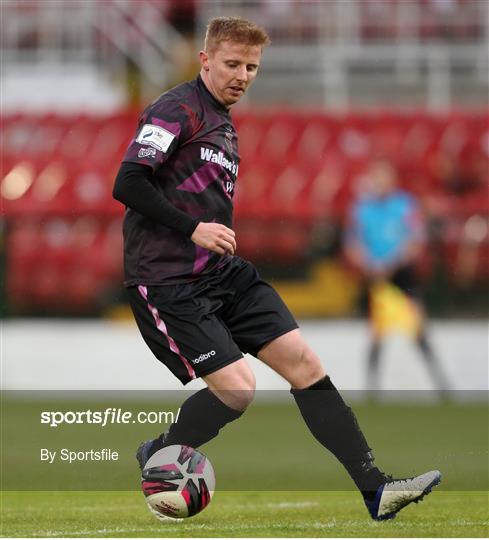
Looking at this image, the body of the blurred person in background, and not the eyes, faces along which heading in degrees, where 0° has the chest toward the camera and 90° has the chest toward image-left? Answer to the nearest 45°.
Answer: approximately 0°

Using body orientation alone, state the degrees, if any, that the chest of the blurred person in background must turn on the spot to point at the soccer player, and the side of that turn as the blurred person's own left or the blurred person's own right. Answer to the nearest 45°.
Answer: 0° — they already face them

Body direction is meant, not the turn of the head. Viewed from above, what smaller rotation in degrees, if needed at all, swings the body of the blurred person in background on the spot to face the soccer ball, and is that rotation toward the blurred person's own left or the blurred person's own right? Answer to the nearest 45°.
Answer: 0° — they already face it

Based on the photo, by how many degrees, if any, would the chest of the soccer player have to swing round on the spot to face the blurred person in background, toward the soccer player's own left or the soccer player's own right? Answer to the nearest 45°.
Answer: approximately 135° to the soccer player's own left
